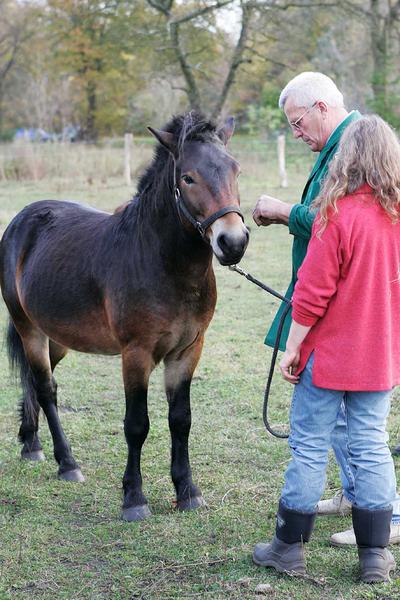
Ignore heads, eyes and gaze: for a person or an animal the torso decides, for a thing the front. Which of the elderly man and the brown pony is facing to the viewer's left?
the elderly man

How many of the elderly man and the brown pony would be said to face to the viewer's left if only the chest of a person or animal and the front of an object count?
1

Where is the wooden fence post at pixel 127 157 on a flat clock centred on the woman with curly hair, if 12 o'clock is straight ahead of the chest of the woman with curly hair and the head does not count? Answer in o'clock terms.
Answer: The wooden fence post is roughly at 1 o'clock from the woman with curly hair.

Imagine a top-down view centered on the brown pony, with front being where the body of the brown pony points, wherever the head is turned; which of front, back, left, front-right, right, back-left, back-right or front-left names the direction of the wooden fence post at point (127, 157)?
back-left

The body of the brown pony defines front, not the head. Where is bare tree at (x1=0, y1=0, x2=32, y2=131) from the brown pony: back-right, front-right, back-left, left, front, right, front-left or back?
back-left

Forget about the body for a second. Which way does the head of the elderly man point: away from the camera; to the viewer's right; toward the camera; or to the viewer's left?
to the viewer's left

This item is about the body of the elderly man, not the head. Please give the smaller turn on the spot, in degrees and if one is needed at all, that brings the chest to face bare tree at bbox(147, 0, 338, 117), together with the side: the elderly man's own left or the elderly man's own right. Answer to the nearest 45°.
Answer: approximately 90° to the elderly man's own right

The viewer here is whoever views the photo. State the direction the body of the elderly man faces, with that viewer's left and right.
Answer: facing to the left of the viewer

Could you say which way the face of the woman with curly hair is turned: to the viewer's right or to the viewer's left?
to the viewer's left

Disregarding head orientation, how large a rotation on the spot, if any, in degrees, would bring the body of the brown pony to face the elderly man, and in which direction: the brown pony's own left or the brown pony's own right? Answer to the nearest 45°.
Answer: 0° — it already faces them

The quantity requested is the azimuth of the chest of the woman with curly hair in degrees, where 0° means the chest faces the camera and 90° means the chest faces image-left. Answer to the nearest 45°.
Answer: approximately 135°
